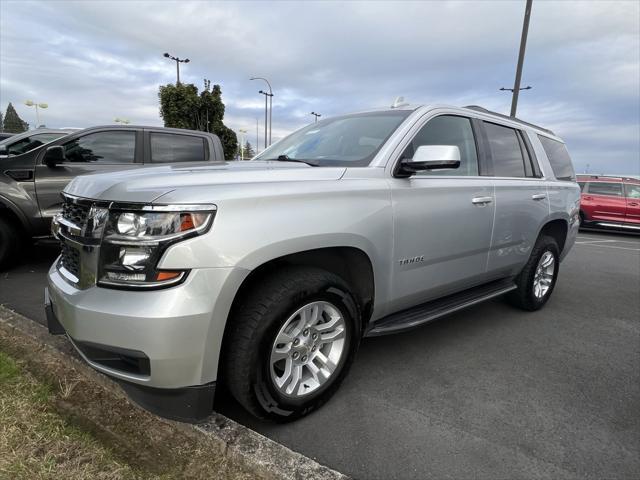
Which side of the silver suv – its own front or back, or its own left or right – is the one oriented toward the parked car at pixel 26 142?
right

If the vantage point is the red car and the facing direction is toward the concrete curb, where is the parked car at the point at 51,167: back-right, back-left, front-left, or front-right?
front-right

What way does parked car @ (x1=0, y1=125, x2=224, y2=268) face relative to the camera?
to the viewer's left

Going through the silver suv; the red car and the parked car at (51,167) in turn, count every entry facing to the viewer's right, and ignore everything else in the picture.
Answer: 1

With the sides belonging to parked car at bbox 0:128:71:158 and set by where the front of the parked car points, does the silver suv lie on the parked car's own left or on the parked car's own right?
on the parked car's own left

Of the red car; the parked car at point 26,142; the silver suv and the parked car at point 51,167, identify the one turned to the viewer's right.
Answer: the red car

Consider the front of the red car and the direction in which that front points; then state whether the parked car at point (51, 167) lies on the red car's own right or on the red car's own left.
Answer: on the red car's own right

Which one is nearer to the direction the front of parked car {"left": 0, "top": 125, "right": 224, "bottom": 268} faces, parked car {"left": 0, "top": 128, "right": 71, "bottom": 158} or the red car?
the parked car

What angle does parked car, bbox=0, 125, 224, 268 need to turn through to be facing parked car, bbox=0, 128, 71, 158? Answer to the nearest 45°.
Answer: approximately 45° to its right

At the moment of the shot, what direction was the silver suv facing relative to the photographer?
facing the viewer and to the left of the viewer

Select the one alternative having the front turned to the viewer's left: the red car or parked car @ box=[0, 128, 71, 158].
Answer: the parked car

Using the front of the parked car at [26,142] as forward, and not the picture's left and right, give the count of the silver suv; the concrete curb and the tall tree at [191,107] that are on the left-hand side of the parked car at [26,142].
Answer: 2

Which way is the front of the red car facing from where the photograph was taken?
facing to the right of the viewer
